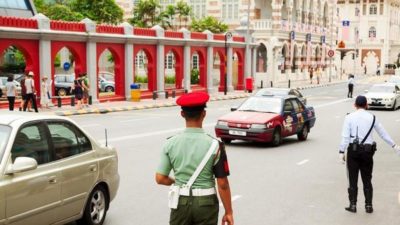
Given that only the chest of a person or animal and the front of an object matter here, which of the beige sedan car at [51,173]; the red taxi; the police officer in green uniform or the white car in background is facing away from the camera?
the police officer in green uniform

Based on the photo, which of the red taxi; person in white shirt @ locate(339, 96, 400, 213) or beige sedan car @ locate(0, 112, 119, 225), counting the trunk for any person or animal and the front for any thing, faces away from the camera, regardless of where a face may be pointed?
the person in white shirt

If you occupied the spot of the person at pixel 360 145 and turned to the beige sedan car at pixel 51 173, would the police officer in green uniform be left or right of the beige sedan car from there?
left

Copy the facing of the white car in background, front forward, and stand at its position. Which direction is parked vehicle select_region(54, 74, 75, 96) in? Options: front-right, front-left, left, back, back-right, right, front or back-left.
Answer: front-right

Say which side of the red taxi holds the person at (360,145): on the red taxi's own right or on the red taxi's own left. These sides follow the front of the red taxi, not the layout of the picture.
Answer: on the red taxi's own left

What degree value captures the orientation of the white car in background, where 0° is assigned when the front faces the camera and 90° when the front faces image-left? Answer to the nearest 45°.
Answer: approximately 45°

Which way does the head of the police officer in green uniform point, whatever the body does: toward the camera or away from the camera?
away from the camera

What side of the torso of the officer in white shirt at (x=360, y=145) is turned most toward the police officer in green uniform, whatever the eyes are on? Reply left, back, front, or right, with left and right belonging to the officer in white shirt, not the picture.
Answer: back

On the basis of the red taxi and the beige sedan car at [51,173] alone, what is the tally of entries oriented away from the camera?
0

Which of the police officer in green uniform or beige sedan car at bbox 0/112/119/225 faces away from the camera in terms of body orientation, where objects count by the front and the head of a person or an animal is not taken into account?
the police officer in green uniform

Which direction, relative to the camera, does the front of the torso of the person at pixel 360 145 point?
away from the camera

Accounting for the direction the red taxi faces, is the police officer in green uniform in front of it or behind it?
in front

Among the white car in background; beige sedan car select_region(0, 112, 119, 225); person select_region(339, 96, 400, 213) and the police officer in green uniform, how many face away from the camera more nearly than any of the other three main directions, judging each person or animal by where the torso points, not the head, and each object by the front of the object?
2

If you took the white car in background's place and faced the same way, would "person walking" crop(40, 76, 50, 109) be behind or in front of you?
in front
